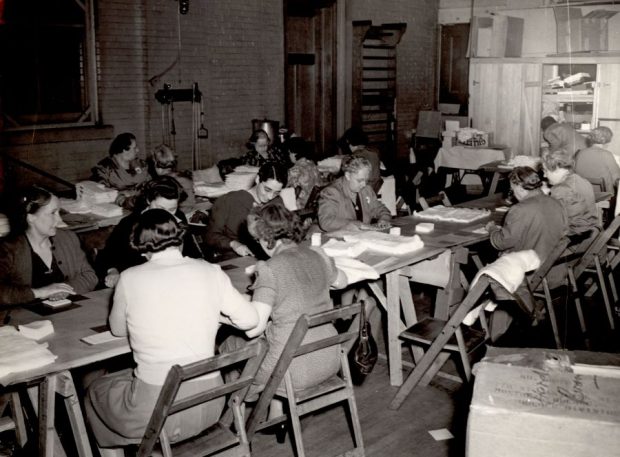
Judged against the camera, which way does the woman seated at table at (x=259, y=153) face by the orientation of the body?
toward the camera

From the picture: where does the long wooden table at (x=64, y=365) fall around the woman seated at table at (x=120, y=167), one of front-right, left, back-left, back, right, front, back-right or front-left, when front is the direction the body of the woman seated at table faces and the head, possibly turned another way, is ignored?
front-right

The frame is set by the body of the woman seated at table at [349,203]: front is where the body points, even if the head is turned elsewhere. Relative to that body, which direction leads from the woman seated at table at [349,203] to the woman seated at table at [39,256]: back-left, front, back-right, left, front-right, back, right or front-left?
right

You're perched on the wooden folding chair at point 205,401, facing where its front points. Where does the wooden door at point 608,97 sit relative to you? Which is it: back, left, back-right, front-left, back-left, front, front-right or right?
right

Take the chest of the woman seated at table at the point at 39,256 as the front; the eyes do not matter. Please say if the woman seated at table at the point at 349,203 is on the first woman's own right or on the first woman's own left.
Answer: on the first woman's own left

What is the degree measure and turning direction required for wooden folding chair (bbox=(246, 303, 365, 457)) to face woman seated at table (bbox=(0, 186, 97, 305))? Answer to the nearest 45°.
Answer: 0° — it already faces them

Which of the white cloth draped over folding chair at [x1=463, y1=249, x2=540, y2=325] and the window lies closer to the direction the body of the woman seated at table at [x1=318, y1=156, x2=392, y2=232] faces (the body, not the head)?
the white cloth draped over folding chair

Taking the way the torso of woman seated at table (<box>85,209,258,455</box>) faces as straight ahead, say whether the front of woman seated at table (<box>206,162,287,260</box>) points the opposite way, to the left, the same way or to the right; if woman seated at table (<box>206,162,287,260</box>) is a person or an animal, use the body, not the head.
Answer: the opposite way

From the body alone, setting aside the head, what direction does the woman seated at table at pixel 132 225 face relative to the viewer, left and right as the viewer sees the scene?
facing the viewer and to the right of the viewer

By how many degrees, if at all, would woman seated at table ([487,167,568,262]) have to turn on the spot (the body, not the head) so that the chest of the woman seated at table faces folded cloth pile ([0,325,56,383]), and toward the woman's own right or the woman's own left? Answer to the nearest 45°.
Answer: approximately 90° to the woman's own left

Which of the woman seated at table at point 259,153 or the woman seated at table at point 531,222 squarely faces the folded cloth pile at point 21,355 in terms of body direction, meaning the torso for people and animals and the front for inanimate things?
the woman seated at table at point 259,153

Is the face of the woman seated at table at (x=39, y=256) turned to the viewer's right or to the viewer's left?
to the viewer's right

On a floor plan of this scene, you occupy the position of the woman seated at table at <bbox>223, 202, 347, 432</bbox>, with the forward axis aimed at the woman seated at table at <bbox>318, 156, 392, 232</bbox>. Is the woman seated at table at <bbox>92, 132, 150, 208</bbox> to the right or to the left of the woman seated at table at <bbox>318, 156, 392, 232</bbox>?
left

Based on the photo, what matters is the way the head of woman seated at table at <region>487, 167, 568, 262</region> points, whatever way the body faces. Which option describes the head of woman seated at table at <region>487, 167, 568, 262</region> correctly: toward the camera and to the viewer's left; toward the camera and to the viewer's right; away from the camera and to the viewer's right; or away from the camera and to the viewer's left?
away from the camera and to the viewer's left

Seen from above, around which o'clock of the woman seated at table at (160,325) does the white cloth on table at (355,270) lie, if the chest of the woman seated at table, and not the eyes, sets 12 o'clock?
The white cloth on table is roughly at 3 o'clock from the woman seated at table.

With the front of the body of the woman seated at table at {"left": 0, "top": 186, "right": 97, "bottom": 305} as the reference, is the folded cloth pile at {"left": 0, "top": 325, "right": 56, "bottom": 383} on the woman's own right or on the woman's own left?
on the woman's own right

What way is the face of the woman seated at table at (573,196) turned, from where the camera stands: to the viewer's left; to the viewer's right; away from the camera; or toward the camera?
to the viewer's left
